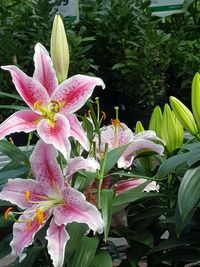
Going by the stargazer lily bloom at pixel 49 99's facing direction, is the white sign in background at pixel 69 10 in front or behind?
behind
